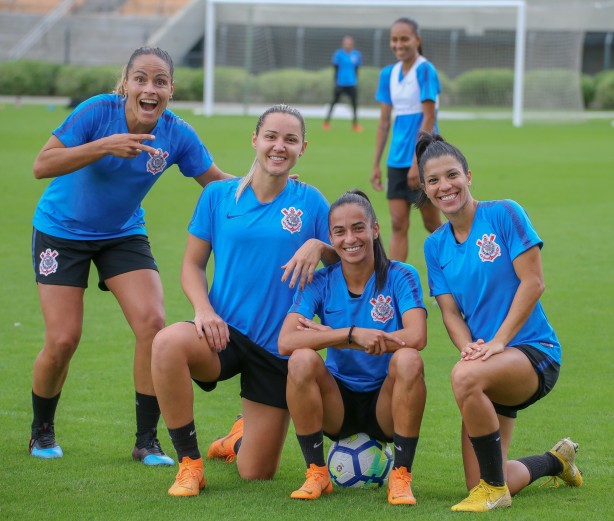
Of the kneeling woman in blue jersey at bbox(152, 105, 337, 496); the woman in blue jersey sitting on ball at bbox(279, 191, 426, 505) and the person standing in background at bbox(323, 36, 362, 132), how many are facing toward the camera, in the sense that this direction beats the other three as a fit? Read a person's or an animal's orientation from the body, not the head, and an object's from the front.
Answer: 3

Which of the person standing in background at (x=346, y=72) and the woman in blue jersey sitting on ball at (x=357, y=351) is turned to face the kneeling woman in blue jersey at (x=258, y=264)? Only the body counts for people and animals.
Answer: the person standing in background

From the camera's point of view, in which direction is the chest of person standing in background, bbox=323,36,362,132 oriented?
toward the camera

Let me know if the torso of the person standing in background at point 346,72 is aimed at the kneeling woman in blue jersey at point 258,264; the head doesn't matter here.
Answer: yes

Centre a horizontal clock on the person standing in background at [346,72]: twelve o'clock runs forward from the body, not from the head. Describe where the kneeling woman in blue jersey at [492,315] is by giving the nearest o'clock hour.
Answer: The kneeling woman in blue jersey is roughly at 12 o'clock from the person standing in background.

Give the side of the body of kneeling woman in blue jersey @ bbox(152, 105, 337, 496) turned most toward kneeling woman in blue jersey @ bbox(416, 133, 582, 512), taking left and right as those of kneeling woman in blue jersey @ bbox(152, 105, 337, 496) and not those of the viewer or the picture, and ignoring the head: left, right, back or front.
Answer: left

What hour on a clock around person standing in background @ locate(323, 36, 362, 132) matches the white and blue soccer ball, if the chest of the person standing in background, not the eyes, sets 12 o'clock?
The white and blue soccer ball is roughly at 12 o'clock from the person standing in background.

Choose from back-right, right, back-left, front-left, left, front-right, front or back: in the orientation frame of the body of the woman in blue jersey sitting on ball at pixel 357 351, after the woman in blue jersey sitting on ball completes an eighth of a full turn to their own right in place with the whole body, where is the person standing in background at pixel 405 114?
back-right

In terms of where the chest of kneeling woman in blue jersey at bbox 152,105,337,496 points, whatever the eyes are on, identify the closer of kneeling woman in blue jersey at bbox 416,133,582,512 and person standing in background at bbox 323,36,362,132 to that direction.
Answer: the kneeling woman in blue jersey

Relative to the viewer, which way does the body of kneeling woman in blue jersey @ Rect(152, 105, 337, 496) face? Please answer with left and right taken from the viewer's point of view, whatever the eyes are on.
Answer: facing the viewer

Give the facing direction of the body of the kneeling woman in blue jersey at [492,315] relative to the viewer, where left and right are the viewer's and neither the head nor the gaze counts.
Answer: facing the viewer and to the left of the viewer

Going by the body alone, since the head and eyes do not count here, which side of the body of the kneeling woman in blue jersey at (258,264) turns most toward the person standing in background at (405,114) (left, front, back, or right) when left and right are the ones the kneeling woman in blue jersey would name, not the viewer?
back

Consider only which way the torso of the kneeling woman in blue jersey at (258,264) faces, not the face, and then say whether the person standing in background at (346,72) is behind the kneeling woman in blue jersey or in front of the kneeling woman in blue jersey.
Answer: behind

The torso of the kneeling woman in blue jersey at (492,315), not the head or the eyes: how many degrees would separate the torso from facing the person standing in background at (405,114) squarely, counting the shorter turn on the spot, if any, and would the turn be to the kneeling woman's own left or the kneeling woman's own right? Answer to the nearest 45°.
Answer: approximately 135° to the kneeling woman's own right

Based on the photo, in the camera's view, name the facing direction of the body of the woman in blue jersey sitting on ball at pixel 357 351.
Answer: toward the camera
